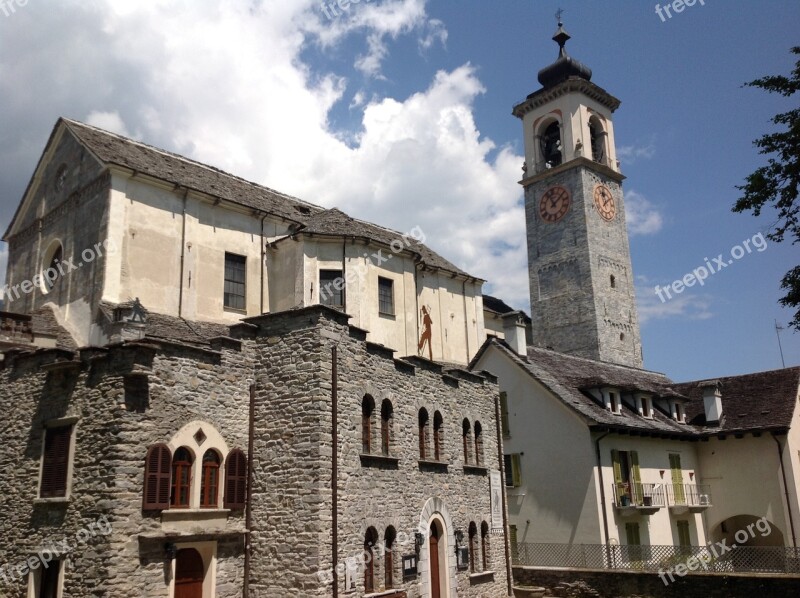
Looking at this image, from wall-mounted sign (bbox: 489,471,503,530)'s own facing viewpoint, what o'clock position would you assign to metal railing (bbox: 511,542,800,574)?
The metal railing is roughly at 10 o'clock from the wall-mounted sign.

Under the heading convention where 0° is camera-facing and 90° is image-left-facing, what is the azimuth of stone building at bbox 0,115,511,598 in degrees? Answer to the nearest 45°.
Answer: approximately 315°

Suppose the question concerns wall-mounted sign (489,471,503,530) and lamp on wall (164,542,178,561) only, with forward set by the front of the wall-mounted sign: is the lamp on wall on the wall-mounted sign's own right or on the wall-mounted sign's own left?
on the wall-mounted sign's own right

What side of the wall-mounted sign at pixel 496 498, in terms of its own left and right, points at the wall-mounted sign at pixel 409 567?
right

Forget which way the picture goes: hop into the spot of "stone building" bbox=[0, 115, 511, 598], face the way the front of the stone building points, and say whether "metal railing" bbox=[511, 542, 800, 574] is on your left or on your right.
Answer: on your left
